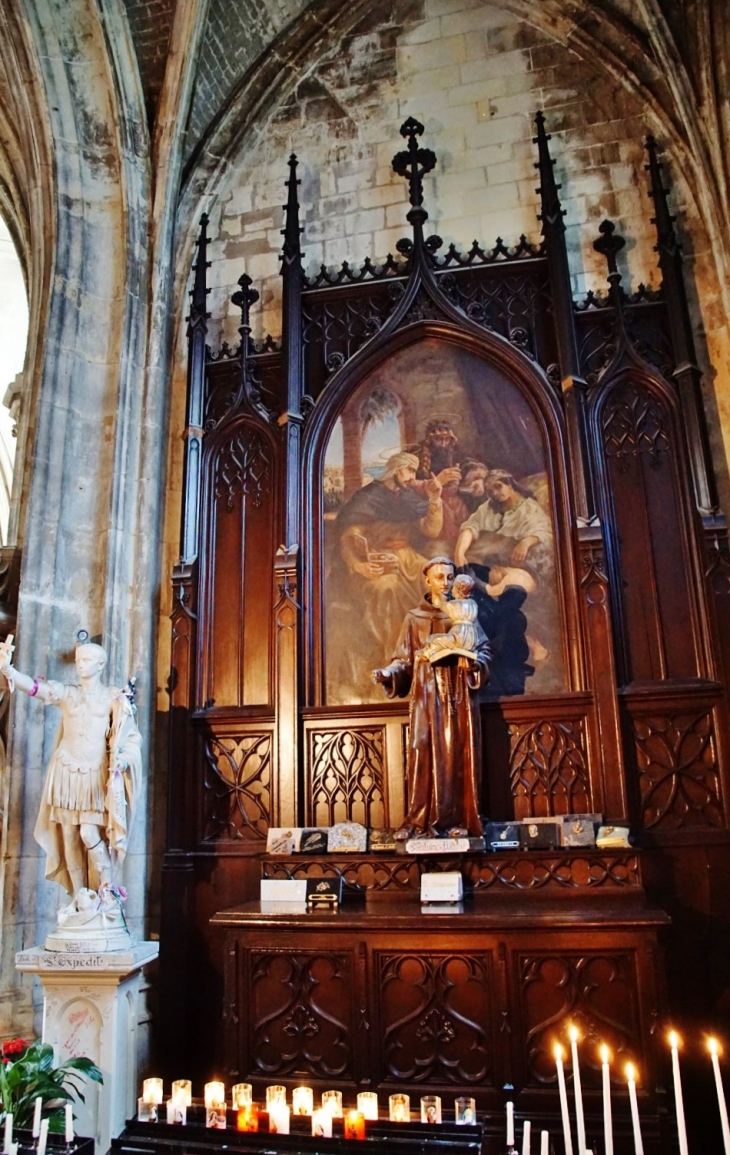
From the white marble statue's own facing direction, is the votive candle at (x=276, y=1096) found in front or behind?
in front

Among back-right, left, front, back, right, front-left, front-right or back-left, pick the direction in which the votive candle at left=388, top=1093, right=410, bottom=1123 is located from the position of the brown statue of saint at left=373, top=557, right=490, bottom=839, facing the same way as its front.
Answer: front

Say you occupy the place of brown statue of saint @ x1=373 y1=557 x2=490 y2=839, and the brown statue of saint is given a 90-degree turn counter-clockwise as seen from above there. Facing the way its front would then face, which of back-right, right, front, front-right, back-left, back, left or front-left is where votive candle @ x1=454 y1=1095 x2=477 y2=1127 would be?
right

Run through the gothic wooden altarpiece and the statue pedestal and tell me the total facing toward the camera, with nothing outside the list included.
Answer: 2

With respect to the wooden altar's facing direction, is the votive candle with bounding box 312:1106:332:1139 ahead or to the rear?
ahead

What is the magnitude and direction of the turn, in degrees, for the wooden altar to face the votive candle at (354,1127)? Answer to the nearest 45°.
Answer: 0° — it already faces it

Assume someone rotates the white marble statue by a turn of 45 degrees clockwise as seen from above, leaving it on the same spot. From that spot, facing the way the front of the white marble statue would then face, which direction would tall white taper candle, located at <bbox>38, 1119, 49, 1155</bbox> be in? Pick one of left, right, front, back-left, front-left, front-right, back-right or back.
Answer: front-left

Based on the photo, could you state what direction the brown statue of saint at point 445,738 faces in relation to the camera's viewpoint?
facing the viewer

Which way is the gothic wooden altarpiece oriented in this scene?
toward the camera

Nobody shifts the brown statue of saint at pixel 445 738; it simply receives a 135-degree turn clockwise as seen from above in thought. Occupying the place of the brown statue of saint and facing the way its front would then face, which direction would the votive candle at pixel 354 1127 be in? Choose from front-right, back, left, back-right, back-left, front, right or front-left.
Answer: back-left

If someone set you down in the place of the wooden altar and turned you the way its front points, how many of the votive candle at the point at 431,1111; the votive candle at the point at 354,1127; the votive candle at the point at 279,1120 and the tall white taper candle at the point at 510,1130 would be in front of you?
4

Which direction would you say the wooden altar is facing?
toward the camera

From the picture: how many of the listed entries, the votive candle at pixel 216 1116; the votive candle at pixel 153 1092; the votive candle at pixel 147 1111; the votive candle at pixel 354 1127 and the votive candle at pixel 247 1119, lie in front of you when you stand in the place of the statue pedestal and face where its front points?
5

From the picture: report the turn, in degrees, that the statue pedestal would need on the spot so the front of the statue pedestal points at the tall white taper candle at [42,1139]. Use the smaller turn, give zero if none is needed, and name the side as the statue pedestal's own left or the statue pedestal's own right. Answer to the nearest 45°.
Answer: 0° — it already faces it
